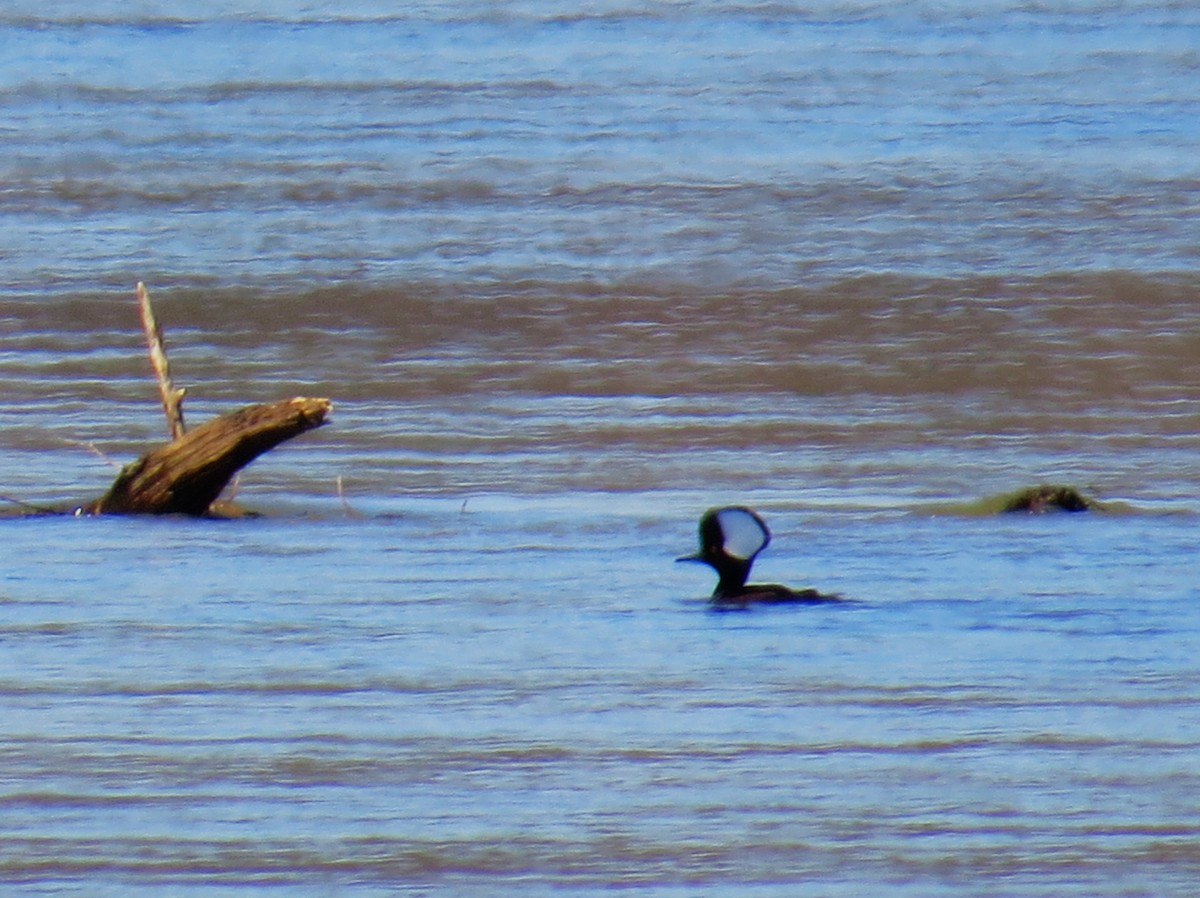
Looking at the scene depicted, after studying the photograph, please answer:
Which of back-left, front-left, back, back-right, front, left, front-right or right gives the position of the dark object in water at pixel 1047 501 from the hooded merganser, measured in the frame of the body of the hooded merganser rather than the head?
back-right

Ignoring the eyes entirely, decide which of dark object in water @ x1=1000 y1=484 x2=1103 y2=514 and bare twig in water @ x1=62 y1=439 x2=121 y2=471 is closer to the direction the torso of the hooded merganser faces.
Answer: the bare twig in water

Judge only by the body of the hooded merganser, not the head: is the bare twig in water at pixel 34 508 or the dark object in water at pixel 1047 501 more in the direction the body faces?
the bare twig in water

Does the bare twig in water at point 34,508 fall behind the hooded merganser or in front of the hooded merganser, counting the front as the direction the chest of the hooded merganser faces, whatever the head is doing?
in front

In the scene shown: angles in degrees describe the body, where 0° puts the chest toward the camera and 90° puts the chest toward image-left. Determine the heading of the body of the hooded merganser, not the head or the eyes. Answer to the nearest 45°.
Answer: approximately 90°

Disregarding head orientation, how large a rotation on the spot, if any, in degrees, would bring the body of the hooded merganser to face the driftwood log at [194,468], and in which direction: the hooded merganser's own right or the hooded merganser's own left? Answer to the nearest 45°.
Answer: approximately 45° to the hooded merganser's own right

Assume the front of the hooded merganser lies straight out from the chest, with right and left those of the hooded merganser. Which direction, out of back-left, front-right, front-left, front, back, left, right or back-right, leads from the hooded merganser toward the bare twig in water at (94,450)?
front-right

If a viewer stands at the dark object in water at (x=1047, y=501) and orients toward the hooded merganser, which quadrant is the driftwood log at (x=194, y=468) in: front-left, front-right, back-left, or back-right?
front-right

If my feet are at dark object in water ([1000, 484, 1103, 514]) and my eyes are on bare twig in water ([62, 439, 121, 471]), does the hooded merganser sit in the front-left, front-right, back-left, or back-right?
front-left
